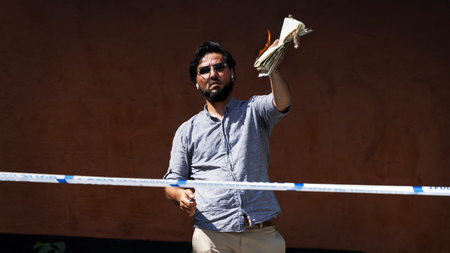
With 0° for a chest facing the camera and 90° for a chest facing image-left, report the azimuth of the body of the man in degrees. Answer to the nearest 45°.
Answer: approximately 0°
